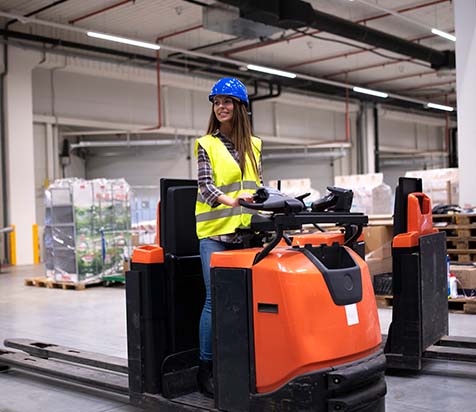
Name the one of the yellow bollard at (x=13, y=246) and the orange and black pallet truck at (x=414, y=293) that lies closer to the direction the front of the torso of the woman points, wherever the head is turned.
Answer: the orange and black pallet truck

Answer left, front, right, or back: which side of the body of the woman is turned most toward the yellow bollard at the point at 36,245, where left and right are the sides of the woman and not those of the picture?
back

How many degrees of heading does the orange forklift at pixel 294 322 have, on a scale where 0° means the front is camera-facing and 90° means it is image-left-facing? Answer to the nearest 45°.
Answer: approximately 315°

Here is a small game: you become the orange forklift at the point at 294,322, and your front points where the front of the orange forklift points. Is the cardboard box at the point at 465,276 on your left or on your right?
on your left

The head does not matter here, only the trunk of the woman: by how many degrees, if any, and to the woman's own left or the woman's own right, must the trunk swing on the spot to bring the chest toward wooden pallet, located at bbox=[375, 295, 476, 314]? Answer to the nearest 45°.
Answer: approximately 90° to the woman's own left

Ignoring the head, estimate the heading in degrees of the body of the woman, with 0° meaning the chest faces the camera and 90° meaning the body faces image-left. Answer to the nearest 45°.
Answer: approximately 315°

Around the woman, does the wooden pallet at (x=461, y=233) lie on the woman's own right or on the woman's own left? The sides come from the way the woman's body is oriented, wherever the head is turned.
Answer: on the woman's own left

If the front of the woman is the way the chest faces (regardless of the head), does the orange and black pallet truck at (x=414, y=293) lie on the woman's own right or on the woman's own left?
on the woman's own left

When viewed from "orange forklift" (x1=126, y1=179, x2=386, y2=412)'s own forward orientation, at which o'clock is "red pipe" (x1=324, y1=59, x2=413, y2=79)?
The red pipe is roughly at 8 o'clock from the orange forklift.
